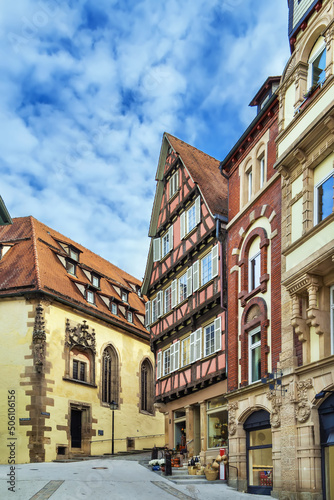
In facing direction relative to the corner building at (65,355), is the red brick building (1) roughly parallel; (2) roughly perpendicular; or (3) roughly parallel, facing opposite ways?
roughly perpendicular

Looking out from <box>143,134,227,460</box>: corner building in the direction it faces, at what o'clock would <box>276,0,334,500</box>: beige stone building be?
<box>276,0,334,500</box>: beige stone building is roughly at 10 o'clock from <box>143,134,227,460</box>: corner building.

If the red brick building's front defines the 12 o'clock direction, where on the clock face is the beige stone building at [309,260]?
The beige stone building is roughly at 10 o'clock from the red brick building.

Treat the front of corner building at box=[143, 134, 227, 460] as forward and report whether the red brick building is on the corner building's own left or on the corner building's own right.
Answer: on the corner building's own left

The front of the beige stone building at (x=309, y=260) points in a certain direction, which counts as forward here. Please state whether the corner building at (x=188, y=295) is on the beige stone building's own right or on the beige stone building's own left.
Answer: on the beige stone building's own right

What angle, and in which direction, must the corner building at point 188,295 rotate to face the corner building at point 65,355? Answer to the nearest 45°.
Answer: approximately 90° to its right

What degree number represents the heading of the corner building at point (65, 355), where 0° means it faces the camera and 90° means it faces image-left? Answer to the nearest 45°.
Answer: approximately 315°
